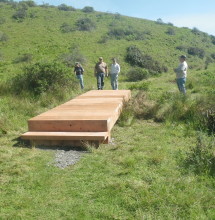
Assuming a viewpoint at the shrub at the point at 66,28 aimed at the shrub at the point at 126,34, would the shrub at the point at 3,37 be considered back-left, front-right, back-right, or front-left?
back-right

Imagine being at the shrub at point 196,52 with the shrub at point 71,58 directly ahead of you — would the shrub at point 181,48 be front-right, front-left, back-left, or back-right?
front-right

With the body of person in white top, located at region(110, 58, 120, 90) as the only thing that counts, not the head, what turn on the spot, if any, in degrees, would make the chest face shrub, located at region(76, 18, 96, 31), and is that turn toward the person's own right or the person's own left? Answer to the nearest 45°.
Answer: approximately 180°

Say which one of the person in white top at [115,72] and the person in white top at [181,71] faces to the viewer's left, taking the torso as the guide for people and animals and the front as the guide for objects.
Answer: the person in white top at [181,71]

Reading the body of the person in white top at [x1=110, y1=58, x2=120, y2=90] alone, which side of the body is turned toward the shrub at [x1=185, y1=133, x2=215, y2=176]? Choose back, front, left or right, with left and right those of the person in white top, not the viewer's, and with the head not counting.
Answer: front

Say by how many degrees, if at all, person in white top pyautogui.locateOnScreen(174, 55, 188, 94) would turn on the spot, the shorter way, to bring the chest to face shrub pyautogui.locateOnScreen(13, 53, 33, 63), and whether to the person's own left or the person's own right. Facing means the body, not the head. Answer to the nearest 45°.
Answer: approximately 45° to the person's own right

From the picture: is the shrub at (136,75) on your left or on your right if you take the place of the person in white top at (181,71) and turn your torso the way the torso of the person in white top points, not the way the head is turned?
on your right

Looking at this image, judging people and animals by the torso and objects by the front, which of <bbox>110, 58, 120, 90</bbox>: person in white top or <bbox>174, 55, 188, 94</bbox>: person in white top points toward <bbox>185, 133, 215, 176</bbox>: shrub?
<bbox>110, 58, 120, 90</bbox>: person in white top

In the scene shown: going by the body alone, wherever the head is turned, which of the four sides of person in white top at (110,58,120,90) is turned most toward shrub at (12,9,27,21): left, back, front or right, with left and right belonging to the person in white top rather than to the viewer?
back

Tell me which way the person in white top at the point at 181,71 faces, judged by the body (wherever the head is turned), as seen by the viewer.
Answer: to the viewer's left

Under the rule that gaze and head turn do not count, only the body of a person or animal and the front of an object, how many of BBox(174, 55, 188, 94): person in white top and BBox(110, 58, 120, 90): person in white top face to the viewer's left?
1

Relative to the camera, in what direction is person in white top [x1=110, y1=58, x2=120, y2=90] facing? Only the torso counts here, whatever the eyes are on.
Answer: toward the camera

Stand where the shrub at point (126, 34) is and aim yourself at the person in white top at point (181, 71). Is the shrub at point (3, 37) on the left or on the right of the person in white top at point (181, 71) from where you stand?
right

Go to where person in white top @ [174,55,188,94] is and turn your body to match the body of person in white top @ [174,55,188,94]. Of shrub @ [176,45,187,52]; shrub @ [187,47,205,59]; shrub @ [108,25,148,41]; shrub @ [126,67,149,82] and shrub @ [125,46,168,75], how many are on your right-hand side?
5

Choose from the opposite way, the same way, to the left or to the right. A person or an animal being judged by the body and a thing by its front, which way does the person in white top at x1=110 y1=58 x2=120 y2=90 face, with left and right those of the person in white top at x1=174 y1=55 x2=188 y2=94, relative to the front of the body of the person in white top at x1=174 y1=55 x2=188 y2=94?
to the left

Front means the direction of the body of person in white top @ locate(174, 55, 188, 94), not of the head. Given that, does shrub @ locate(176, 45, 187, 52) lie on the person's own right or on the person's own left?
on the person's own right
